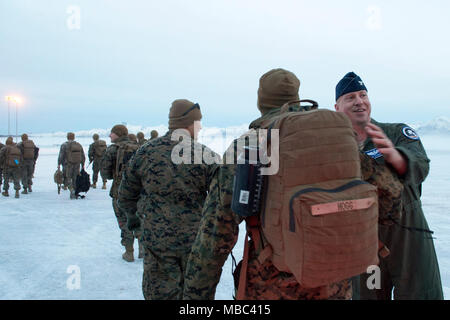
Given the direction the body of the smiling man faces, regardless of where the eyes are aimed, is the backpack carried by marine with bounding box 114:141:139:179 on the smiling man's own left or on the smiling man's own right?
on the smiling man's own right
